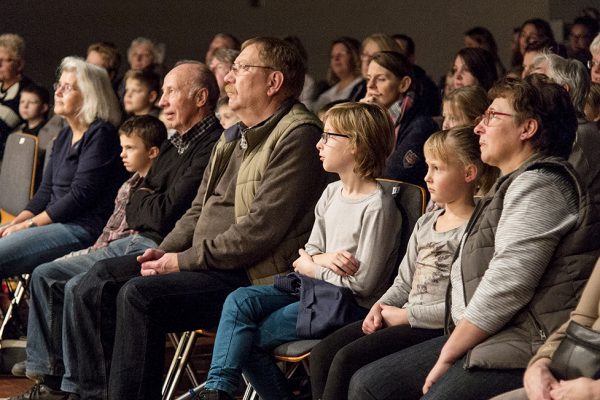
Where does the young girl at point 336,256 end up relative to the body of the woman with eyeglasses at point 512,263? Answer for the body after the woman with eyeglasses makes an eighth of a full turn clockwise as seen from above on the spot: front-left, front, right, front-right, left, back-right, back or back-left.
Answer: front

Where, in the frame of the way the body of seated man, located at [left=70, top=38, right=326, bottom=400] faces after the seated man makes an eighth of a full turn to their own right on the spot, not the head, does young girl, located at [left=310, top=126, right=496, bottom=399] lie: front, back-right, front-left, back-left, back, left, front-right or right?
back

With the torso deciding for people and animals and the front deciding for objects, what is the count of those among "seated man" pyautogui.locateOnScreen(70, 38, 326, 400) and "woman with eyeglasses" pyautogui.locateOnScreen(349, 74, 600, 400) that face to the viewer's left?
2

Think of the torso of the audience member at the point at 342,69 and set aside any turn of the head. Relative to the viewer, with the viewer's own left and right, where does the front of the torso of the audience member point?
facing the viewer and to the left of the viewer

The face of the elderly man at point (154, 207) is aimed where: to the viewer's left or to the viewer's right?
to the viewer's left

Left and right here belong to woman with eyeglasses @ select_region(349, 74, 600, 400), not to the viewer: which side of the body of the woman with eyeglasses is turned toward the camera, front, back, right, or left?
left

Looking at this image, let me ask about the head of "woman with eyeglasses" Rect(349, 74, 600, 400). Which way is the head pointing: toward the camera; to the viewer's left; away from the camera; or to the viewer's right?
to the viewer's left

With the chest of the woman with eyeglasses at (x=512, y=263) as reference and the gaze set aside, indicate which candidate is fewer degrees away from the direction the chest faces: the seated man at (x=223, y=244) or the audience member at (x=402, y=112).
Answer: the seated man

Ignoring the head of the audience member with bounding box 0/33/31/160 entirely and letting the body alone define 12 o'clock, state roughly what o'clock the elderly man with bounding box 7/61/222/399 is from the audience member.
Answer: The elderly man is roughly at 10 o'clock from the audience member.

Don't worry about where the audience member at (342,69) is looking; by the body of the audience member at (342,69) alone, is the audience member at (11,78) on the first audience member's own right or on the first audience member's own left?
on the first audience member's own right

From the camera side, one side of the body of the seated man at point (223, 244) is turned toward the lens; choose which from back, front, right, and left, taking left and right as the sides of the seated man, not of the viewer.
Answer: left

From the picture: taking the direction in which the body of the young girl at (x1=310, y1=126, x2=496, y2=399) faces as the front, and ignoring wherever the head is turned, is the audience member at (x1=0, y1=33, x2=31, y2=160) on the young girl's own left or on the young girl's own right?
on the young girl's own right

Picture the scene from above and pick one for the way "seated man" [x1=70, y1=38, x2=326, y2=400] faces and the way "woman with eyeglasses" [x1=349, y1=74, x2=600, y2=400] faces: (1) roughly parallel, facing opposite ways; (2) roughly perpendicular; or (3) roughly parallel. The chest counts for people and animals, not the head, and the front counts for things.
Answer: roughly parallel

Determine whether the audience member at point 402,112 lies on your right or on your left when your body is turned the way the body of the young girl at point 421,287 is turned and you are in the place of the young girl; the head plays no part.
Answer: on your right

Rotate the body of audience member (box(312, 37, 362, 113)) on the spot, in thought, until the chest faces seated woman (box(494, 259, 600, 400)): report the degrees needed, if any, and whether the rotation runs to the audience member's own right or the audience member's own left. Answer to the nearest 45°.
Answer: approximately 45° to the audience member's own left

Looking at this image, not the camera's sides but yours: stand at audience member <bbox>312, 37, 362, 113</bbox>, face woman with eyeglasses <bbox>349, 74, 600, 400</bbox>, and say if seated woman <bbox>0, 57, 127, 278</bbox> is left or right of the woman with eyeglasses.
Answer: right
